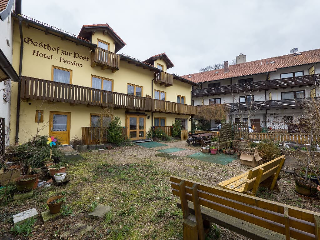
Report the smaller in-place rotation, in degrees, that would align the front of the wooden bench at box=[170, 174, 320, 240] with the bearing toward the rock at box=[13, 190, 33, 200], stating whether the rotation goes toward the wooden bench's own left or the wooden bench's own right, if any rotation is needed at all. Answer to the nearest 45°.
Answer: approximately 135° to the wooden bench's own left

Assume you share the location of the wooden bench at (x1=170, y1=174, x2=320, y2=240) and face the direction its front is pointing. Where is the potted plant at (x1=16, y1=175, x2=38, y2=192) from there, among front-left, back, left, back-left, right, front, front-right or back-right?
back-left

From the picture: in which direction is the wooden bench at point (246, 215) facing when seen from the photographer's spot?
facing away from the viewer and to the right of the viewer

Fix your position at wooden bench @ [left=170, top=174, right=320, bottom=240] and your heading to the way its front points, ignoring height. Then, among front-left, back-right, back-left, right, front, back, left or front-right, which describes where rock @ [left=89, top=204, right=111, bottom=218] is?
back-left

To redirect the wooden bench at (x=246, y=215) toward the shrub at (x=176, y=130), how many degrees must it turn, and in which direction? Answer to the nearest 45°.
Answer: approximately 90° to its left

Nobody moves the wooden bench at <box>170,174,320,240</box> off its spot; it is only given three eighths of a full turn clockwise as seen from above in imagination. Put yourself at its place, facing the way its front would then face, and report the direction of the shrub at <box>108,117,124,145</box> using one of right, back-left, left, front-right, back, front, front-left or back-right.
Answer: back-right

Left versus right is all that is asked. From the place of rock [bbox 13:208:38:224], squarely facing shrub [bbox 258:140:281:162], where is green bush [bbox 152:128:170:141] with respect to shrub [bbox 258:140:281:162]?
left

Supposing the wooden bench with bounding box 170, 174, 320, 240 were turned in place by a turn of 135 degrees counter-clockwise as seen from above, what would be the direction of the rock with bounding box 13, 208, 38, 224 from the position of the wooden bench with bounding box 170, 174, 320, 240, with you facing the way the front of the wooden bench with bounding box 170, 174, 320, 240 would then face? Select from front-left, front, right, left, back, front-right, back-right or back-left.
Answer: front

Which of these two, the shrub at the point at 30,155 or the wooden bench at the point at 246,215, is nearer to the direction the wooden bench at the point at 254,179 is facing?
the shrub
